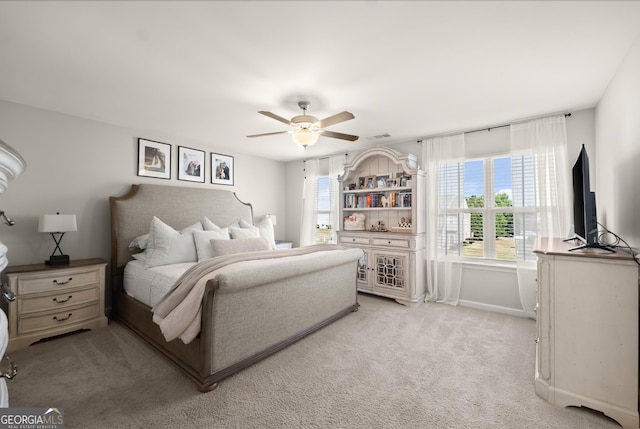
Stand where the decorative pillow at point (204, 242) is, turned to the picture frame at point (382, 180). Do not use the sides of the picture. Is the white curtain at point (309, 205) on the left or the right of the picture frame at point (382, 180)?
left

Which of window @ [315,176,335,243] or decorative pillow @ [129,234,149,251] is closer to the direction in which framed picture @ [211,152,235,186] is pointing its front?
the window

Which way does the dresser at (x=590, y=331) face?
to the viewer's left

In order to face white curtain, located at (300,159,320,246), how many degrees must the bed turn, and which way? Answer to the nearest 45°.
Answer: approximately 90° to its left

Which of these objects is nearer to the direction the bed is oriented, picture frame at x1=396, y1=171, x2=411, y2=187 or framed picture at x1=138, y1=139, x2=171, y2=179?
the picture frame

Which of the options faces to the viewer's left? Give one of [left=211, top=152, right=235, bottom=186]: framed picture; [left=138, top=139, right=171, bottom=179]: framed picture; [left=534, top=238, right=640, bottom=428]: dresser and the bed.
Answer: the dresser

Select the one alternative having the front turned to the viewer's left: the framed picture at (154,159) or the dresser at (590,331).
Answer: the dresser

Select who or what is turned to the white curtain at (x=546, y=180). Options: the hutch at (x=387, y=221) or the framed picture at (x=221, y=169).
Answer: the framed picture

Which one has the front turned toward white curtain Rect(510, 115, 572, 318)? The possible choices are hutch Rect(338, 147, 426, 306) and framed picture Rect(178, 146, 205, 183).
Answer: the framed picture

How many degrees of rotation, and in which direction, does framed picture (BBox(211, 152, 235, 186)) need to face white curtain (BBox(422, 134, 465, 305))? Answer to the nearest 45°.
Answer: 0° — it already faces it

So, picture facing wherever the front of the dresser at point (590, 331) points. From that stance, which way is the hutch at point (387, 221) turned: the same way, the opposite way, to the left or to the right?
to the left
